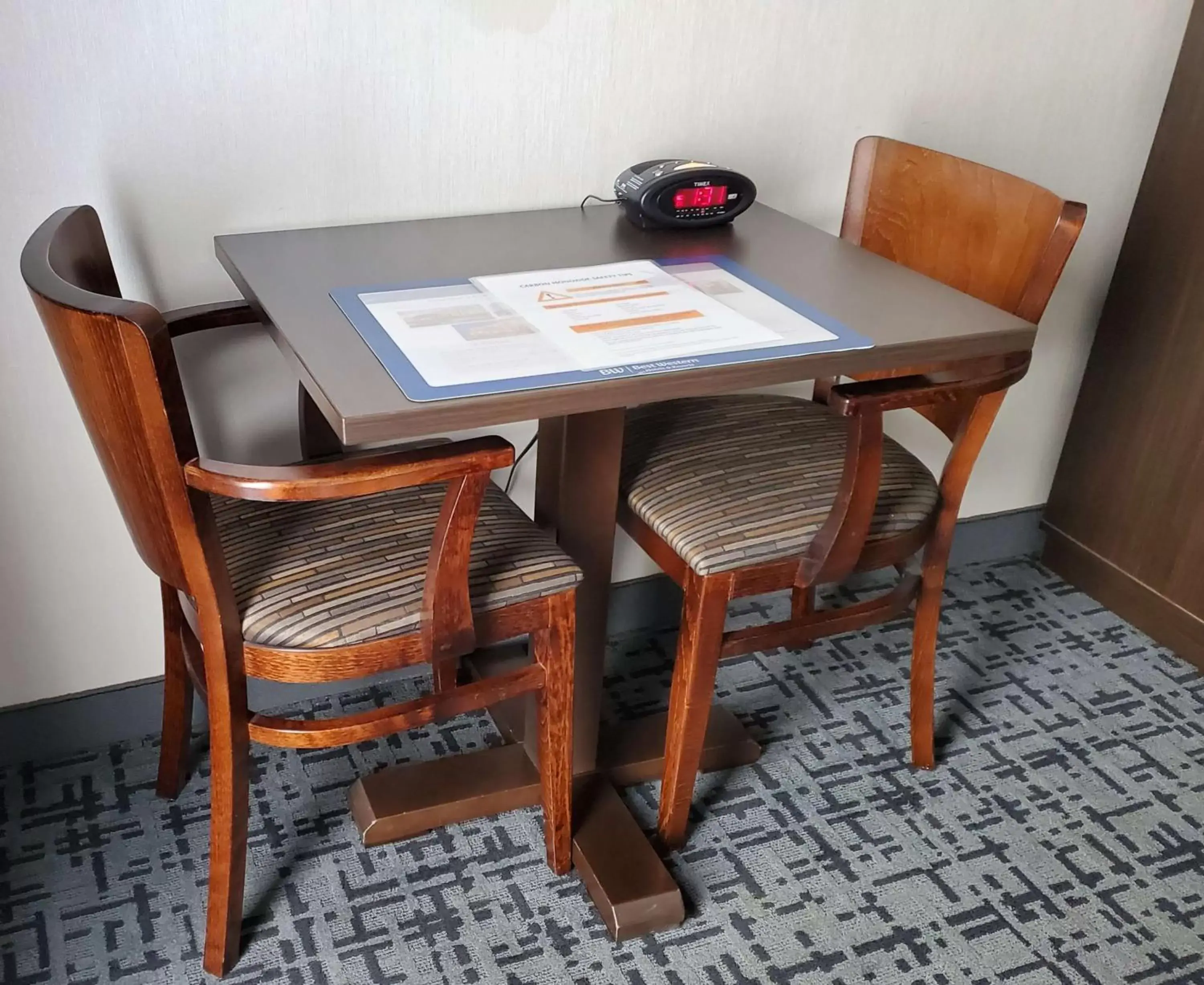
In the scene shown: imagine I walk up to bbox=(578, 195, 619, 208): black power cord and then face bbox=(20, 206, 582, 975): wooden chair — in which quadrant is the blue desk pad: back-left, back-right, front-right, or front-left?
front-left

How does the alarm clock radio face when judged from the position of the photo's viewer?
facing the viewer and to the right of the viewer

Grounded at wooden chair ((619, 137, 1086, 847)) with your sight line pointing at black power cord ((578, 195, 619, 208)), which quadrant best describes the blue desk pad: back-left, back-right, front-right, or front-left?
front-left

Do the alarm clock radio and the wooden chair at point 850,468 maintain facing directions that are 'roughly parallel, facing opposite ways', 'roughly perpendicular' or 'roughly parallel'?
roughly perpendicular

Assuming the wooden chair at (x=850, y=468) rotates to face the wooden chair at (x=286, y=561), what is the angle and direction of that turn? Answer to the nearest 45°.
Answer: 0° — it already faces it
